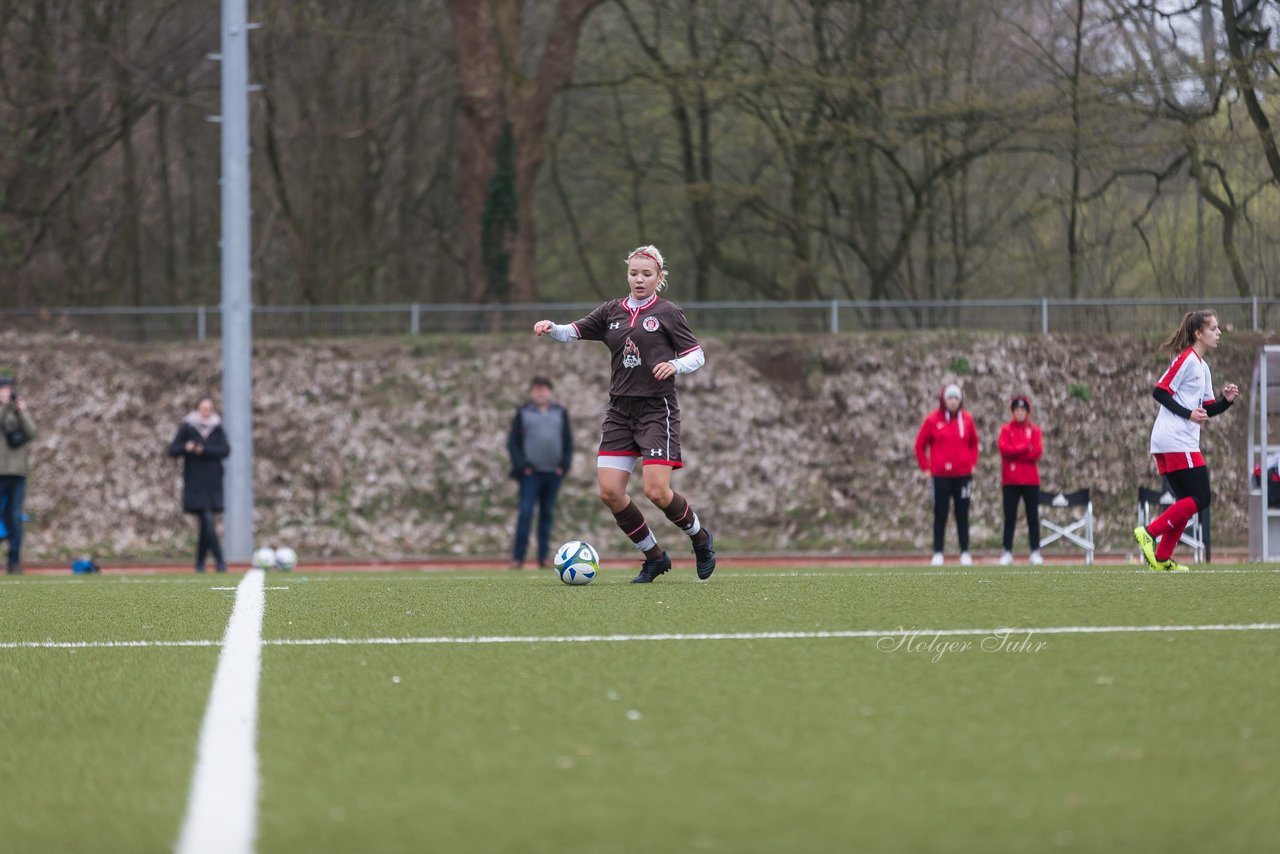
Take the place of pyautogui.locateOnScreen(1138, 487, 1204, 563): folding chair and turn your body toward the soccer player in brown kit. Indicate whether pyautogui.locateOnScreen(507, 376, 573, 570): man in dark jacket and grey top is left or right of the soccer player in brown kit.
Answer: right

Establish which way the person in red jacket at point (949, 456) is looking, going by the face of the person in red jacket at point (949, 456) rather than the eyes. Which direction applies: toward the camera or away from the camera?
toward the camera

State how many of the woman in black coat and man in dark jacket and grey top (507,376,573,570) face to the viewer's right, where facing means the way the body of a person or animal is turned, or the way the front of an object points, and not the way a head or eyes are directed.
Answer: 0

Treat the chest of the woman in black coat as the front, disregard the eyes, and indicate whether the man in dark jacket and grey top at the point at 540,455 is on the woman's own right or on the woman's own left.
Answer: on the woman's own left

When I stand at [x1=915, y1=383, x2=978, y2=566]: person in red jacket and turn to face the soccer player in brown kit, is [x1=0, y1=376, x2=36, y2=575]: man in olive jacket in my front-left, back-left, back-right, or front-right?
front-right

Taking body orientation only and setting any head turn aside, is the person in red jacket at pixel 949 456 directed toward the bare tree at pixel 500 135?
no

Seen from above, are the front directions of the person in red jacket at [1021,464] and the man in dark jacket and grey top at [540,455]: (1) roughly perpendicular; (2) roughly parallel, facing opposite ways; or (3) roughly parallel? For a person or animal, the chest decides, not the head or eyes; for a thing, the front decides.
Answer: roughly parallel

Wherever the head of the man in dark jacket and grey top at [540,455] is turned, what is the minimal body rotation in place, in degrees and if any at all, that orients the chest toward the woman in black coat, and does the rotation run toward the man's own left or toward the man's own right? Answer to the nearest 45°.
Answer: approximately 90° to the man's own right

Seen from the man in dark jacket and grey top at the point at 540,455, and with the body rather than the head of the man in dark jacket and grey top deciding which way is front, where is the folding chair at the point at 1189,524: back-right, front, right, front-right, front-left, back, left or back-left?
left

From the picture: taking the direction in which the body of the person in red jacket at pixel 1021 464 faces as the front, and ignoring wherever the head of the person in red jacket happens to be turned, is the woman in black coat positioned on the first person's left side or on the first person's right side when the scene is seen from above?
on the first person's right side

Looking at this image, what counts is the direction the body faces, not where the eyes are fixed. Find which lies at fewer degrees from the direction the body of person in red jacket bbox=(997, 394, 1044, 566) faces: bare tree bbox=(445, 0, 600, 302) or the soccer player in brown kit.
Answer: the soccer player in brown kit

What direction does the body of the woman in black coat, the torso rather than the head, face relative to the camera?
toward the camera

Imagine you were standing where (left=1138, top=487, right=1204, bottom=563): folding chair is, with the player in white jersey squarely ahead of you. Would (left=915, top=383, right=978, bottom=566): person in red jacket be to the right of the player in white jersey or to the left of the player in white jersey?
right

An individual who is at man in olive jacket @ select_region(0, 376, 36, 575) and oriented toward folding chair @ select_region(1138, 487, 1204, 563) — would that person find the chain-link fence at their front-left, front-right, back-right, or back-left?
front-left

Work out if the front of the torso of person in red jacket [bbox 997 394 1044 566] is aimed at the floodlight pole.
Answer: no
